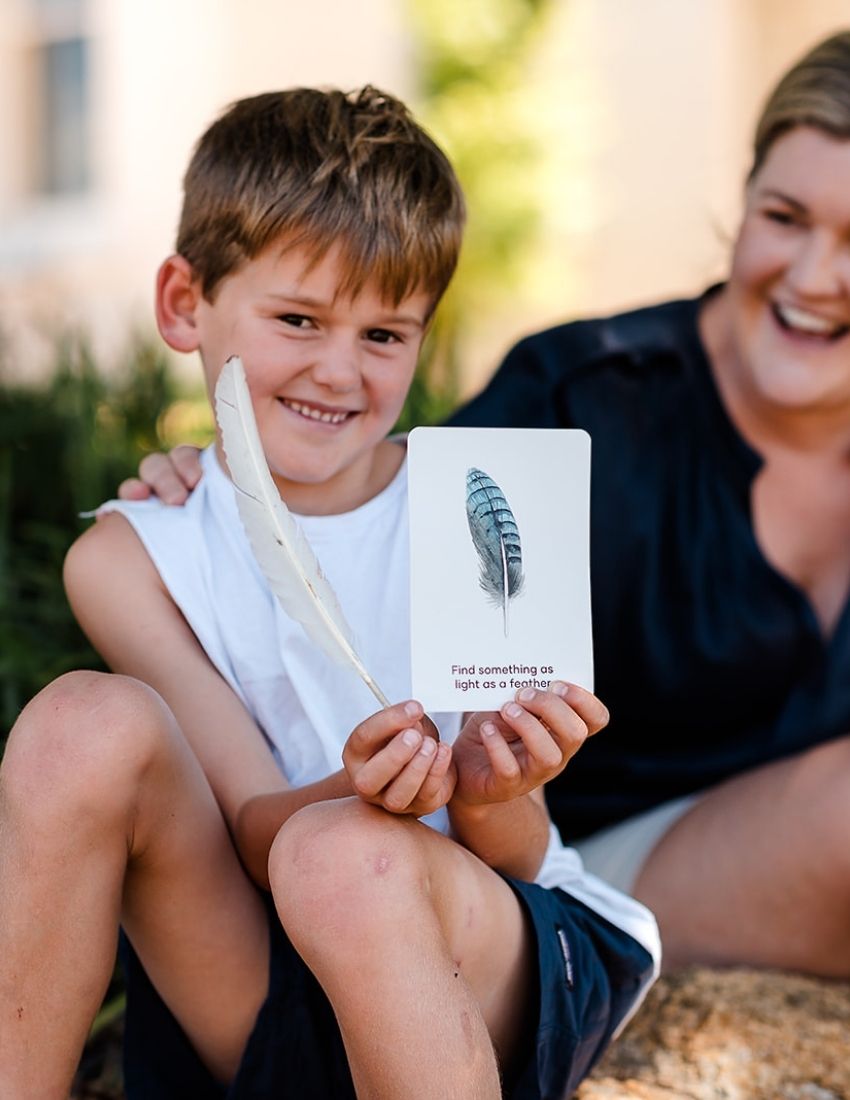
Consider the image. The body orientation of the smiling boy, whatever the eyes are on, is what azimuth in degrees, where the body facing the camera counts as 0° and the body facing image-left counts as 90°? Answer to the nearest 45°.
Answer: approximately 0°

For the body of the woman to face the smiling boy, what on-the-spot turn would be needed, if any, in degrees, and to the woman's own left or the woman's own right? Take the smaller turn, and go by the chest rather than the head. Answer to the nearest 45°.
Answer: approximately 90° to the woman's own right
